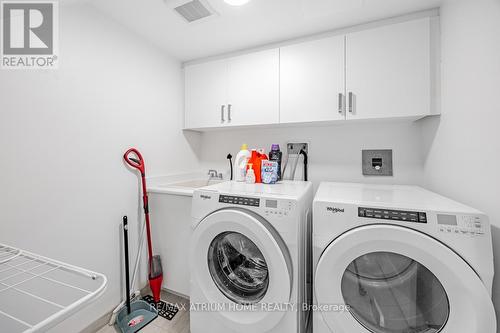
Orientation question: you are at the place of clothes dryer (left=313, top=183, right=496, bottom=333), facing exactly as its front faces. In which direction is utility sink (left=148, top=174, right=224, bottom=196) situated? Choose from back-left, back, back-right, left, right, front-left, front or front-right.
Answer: right

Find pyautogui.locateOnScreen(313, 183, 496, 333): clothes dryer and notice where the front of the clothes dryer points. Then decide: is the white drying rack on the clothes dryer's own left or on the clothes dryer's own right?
on the clothes dryer's own right

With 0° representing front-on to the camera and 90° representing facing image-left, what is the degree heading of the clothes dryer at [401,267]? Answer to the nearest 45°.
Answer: approximately 0°

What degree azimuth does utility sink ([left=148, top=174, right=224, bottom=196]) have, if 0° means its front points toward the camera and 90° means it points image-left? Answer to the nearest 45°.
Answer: approximately 45°

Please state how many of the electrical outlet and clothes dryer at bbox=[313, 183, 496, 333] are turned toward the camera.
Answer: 2

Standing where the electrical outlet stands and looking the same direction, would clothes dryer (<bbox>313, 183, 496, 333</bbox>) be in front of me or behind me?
in front

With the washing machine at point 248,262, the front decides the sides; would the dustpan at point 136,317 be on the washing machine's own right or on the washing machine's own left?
on the washing machine's own right
